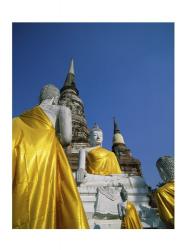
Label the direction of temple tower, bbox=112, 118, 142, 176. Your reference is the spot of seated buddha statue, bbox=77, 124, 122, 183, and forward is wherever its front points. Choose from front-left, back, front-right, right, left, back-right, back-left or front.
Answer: back-left

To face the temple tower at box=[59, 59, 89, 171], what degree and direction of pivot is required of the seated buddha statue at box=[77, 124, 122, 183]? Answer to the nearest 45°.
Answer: approximately 135° to its left

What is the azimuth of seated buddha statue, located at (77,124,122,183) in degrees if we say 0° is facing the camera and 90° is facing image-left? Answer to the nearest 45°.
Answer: approximately 315°
